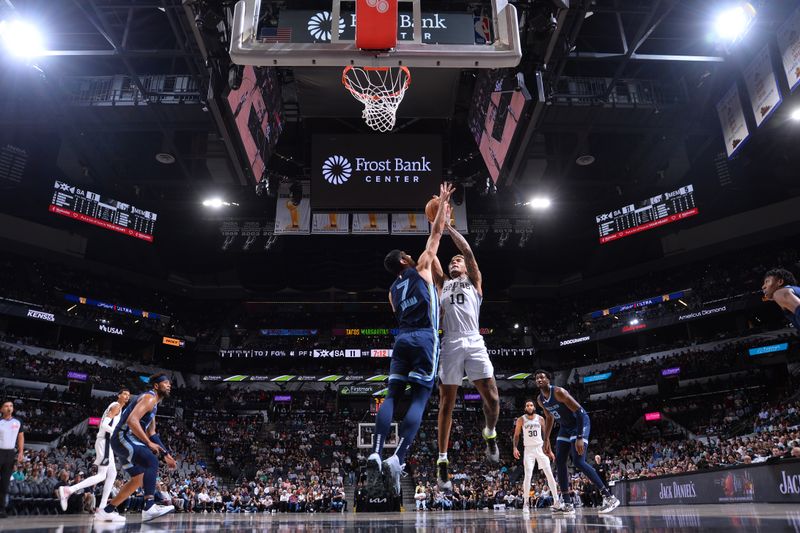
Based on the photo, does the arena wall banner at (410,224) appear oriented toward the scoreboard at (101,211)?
no

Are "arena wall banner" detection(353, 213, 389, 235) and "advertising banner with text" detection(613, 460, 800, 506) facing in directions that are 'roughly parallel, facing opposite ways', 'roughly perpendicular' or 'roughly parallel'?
roughly perpendicular

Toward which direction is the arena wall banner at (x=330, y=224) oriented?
toward the camera

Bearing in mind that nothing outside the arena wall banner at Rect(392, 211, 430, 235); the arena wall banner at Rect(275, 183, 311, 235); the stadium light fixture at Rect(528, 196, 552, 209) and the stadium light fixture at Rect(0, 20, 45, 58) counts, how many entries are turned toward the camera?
4

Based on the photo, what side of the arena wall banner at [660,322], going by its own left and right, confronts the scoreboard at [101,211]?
front

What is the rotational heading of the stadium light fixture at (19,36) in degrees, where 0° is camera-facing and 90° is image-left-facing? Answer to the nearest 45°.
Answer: approximately 0°

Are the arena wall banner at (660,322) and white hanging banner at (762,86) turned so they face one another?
no

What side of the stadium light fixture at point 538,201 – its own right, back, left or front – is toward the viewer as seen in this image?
front

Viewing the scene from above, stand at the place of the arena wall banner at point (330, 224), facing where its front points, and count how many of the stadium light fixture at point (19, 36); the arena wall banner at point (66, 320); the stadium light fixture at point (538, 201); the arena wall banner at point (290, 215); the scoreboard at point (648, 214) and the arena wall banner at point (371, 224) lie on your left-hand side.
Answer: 3

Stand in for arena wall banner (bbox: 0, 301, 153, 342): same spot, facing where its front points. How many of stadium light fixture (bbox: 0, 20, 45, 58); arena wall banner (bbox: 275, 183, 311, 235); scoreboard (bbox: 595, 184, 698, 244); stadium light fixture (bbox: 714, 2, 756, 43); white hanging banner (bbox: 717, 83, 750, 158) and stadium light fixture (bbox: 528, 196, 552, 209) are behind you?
0

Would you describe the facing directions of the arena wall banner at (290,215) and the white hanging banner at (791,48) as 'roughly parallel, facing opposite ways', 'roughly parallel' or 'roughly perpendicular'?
roughly perpendicular

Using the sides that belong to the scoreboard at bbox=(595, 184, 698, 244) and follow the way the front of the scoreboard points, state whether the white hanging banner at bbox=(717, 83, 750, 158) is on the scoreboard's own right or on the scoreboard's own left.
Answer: on the scoreboard's own left

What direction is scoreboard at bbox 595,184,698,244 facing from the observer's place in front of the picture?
facing the viewer and to the left of the viewer

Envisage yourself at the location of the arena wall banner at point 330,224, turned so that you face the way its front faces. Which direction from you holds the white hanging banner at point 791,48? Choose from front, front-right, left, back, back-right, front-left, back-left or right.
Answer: front-left

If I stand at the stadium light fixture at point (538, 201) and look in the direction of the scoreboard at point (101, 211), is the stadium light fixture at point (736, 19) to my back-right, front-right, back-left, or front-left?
back-left

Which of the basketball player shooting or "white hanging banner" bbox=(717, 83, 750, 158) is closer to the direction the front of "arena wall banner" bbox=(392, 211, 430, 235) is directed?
the basketball player shooting

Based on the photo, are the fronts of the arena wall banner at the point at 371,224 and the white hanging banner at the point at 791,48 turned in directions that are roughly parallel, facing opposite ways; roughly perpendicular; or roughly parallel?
roughly perpendicular

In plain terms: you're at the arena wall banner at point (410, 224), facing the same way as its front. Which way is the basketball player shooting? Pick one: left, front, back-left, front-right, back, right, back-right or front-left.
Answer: front

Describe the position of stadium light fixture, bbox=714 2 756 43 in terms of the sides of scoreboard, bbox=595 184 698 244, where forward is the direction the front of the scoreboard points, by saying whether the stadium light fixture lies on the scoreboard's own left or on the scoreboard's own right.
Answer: on the scoreboard's own left
